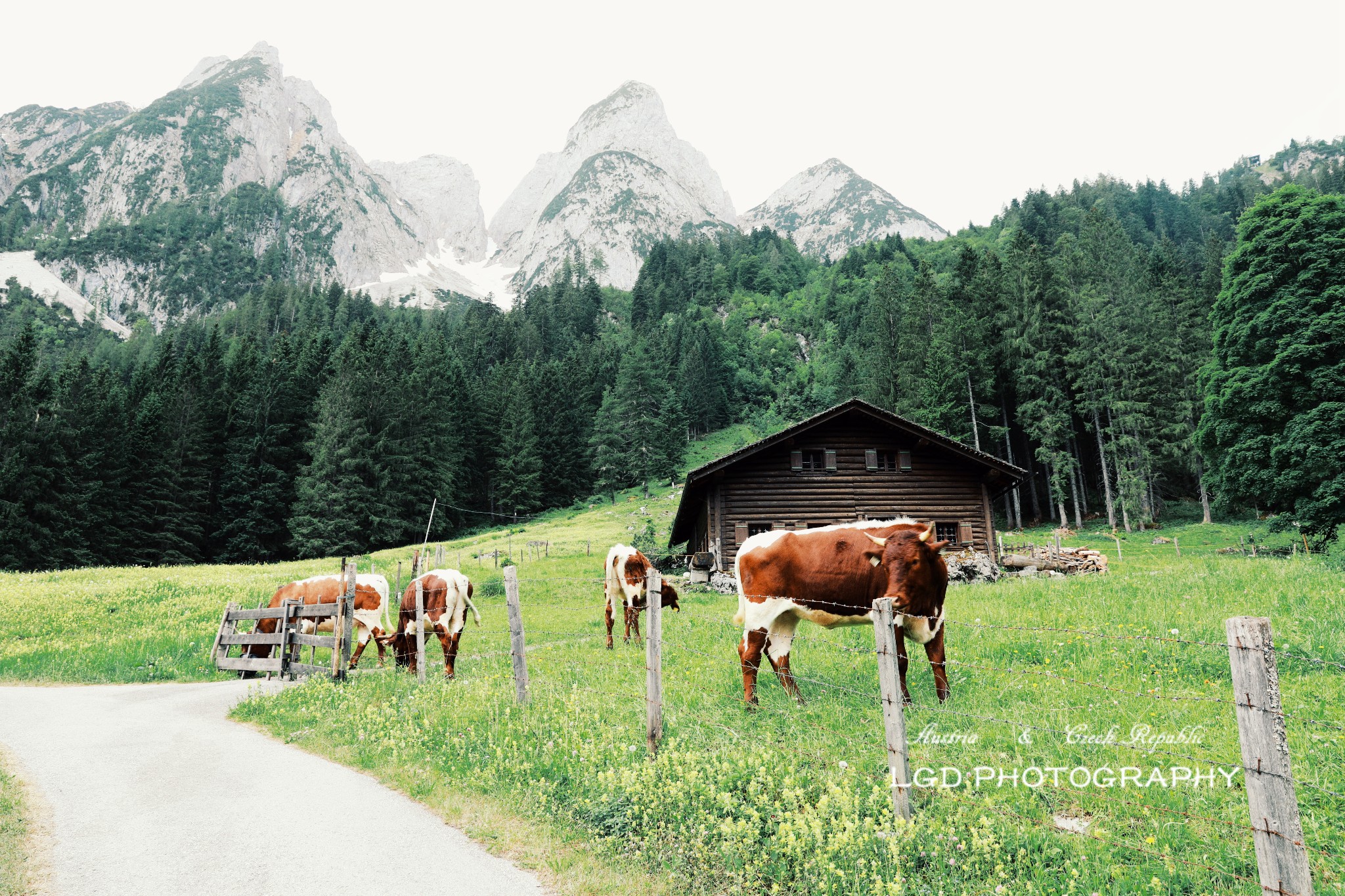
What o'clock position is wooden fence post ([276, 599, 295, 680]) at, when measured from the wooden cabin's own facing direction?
The wooden fence post is roughly at 1 o'clock from the wooden cabin.

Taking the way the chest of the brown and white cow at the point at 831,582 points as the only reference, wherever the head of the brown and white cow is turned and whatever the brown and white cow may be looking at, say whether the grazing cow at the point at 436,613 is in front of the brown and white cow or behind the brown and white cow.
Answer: behind

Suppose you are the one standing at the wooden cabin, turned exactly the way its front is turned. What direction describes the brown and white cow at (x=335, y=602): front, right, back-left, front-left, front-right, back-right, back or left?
front-right

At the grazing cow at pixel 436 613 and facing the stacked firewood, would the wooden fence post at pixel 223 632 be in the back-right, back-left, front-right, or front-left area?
back-left

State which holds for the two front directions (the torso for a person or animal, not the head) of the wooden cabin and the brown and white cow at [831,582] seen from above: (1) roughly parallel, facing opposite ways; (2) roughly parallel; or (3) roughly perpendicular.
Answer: roughly perpendicular

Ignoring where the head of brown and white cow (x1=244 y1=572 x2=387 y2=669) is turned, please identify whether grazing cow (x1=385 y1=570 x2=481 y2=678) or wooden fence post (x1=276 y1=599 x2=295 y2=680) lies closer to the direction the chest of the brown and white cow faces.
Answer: the wooden fence post

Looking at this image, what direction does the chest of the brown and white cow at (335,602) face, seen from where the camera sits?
to the viewer's left

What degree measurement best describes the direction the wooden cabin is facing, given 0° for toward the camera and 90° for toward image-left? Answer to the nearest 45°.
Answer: approximately 0°

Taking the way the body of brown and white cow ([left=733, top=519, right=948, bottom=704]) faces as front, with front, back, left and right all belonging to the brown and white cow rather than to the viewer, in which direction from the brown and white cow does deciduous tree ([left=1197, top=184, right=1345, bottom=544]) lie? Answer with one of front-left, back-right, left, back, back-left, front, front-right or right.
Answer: front-left

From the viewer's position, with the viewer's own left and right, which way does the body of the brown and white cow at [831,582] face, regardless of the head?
facing to the right of the viewer

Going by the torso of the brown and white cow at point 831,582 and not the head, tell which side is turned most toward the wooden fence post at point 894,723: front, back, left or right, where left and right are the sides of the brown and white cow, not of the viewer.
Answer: right

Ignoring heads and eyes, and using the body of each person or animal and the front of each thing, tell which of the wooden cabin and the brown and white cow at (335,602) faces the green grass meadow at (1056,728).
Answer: the wooden cabin

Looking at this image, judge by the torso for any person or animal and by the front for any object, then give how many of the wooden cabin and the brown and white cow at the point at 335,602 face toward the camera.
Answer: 1

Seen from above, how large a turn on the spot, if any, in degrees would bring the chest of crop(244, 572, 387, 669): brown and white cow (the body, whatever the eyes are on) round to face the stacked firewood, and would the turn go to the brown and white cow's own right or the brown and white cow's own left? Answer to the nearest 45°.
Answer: approximately 180°

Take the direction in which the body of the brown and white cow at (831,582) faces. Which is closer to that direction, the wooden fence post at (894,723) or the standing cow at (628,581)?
the wooden fence post

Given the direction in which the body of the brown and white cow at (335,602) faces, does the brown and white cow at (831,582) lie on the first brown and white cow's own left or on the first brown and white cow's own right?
on the first brown and white cow's own left
